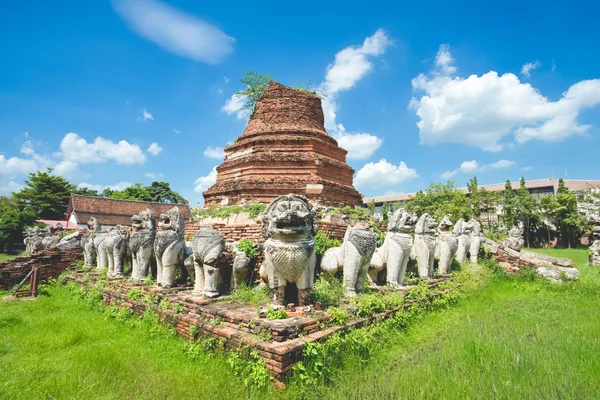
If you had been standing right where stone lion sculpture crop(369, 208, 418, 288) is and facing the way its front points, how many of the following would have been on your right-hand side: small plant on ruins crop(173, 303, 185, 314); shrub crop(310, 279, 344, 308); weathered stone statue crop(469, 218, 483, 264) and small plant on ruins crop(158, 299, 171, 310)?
3

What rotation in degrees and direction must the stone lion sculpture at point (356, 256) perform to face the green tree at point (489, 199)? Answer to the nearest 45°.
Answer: approximately 90° to its left

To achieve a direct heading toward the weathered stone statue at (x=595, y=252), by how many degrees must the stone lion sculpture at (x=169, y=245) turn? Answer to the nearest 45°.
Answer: approximately 135° to its left

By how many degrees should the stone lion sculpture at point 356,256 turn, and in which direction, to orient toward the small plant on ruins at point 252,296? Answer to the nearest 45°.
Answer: approximately 135° to its right

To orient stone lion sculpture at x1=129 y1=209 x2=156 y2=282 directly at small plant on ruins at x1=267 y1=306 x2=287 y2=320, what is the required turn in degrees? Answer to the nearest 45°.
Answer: approximately 45° to its left

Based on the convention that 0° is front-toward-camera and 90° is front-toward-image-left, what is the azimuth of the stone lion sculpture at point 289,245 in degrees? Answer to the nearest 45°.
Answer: approximately 0°

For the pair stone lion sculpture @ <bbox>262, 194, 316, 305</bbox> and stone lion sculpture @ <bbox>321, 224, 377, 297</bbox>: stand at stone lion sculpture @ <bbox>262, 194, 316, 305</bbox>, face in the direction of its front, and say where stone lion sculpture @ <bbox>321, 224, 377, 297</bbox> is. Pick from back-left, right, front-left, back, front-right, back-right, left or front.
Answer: back-left

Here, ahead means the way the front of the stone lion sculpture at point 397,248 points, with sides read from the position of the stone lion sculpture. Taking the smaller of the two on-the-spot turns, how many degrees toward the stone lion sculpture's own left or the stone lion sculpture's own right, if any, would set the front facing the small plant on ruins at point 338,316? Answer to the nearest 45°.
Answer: approximately 45° to the stone lion sculpture's own right

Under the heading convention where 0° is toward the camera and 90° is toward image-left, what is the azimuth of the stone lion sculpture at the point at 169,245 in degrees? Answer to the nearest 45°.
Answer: approximately 45°

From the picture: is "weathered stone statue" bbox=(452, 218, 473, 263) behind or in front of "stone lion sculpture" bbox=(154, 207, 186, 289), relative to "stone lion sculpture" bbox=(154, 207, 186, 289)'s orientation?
behind

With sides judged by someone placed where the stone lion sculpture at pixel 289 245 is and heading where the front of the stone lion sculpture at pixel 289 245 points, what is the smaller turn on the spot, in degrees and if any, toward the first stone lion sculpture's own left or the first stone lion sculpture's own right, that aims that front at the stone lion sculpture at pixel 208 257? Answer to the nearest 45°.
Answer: approximately 135° to the first stone lion sculpture's own right

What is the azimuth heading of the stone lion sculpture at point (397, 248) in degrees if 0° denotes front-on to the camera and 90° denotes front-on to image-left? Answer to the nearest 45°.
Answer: approximately 315°
